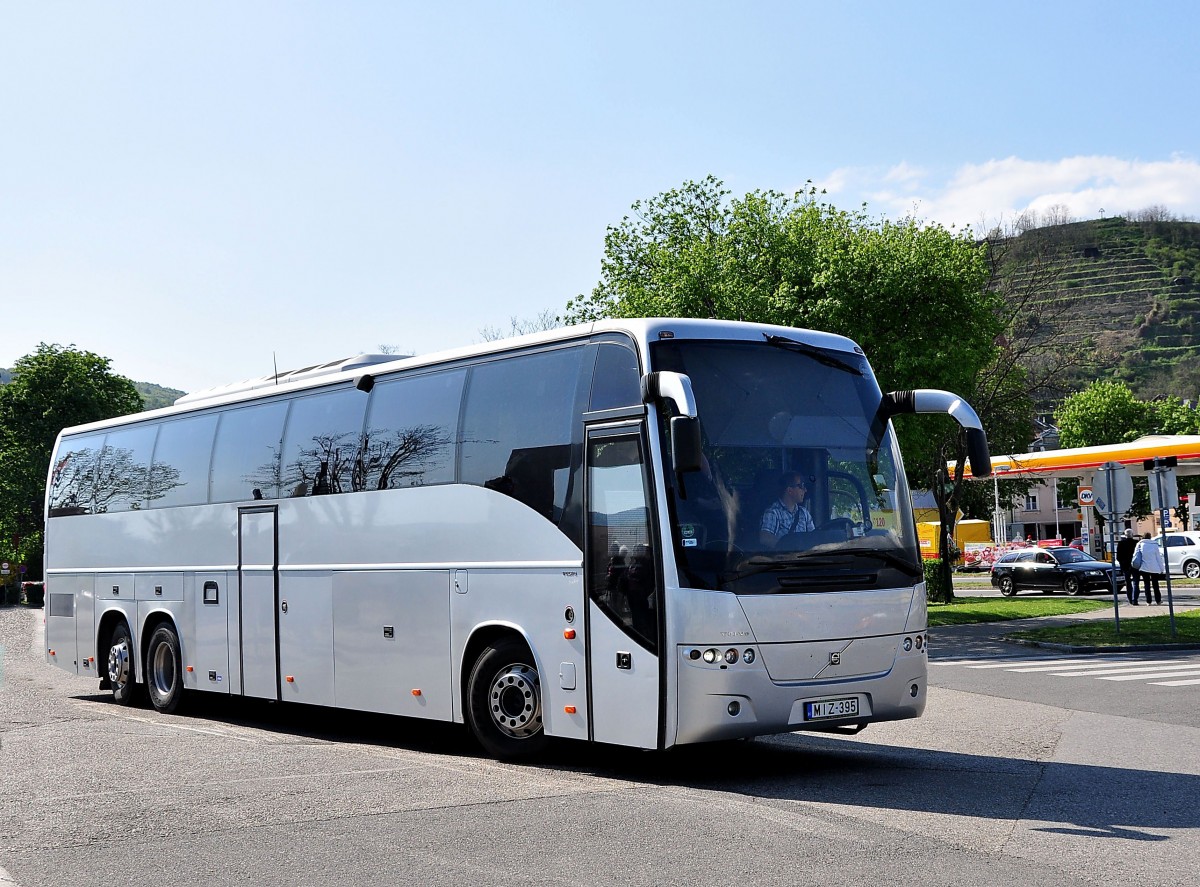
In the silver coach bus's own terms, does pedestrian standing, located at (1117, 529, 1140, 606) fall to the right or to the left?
on its left

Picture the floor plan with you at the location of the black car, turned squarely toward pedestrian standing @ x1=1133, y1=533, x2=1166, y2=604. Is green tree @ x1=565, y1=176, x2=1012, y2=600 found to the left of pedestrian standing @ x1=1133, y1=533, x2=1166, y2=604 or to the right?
right

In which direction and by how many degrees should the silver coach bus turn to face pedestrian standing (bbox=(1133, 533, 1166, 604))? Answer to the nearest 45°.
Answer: approximately 90° to its left

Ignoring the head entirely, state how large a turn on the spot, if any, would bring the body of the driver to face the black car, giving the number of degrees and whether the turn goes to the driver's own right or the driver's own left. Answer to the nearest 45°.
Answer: approximately 135° to the driver's own left

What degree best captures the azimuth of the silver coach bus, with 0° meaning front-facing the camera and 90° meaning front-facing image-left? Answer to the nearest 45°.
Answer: approximately 315°

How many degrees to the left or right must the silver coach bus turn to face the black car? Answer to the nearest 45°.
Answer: approximately 90° to its left

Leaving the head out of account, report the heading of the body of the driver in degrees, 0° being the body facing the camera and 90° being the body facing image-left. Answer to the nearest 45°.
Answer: approximately 315°

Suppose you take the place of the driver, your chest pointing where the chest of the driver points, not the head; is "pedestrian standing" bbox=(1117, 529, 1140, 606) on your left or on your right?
on your left
